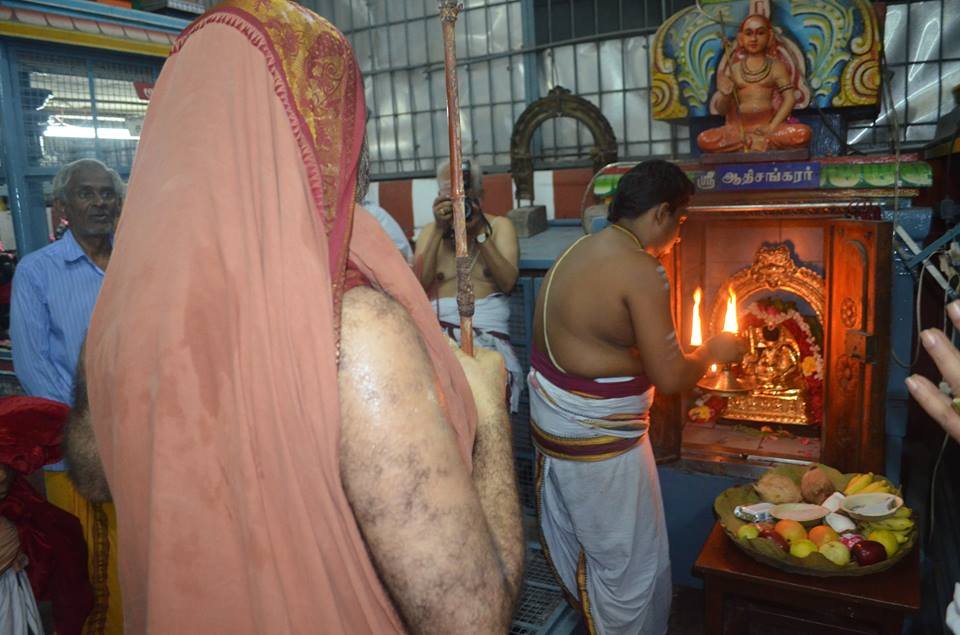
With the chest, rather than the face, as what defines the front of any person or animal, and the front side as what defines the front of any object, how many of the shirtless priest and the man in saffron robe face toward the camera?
0

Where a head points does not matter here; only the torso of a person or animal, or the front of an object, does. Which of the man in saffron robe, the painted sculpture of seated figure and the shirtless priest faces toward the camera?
the painted sculpture of seated figure

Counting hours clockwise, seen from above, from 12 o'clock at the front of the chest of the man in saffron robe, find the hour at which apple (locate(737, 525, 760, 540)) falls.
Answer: The apple is roughly at 12 o'clock from the man in saffron robe.

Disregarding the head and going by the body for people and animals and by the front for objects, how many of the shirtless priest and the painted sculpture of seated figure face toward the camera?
1

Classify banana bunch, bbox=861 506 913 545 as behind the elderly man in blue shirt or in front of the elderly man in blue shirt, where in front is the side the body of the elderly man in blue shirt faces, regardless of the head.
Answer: in front

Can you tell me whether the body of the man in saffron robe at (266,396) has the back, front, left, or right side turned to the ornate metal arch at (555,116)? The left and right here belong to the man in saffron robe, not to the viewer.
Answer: front

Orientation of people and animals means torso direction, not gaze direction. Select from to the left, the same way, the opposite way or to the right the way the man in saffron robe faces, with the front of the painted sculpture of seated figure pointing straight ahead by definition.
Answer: the opposite way

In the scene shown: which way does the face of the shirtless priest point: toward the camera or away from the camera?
away from the camera

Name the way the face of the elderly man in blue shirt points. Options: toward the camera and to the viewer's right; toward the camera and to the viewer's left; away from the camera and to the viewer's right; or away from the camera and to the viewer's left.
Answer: toward the camera and to the viewer's right

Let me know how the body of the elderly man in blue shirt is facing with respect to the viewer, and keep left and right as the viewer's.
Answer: facing the viewer and to the right of the viewer

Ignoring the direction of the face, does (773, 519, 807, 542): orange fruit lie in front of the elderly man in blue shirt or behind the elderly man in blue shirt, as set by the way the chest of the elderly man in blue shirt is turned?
in front

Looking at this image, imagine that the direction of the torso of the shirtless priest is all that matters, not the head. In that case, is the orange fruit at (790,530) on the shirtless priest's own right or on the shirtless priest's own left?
on the shirtless priest's own right

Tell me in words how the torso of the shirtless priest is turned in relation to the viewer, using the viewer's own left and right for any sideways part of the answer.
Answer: facing away from the viewer and to the right of the viewer
